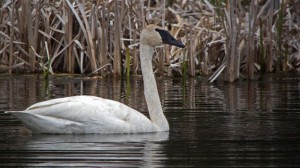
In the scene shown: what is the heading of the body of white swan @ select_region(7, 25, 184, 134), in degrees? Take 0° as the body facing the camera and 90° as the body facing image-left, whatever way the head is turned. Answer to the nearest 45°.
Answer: approximately 270°

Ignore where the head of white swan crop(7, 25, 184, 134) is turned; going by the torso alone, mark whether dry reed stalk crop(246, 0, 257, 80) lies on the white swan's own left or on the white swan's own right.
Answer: on the white swan's own left

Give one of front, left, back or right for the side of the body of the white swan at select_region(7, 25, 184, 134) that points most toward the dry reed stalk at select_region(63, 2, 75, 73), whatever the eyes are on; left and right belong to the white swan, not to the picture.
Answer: left

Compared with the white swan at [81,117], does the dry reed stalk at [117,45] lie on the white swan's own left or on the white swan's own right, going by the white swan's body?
on the white swan's own left
